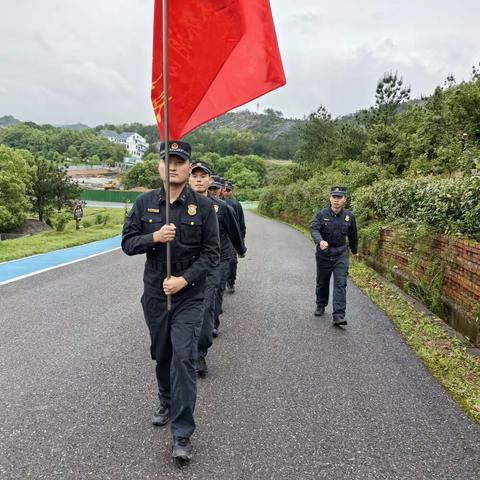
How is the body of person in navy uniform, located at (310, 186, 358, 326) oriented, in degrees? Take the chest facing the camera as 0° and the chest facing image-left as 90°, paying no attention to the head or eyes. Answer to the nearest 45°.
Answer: approximately 0°

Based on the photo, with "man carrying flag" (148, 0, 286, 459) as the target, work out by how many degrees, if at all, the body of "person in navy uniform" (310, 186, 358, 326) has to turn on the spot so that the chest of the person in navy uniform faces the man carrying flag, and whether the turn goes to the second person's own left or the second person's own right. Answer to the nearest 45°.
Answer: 0° — they already face them

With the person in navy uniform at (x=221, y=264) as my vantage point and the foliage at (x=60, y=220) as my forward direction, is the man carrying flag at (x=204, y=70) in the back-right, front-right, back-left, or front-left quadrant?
back-left

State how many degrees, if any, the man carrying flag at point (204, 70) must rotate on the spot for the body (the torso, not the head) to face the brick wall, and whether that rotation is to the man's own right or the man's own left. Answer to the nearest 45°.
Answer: approximately 135° to the man's own left

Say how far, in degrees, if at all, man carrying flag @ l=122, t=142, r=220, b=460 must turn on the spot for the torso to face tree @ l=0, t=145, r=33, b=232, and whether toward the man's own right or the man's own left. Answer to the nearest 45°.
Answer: approximately 180°

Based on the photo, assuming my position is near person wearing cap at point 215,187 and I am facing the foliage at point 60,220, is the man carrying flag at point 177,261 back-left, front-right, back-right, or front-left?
back-left

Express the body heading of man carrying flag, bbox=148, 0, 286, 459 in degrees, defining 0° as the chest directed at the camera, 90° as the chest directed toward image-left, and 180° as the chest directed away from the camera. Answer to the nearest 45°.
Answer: approximately 0°
